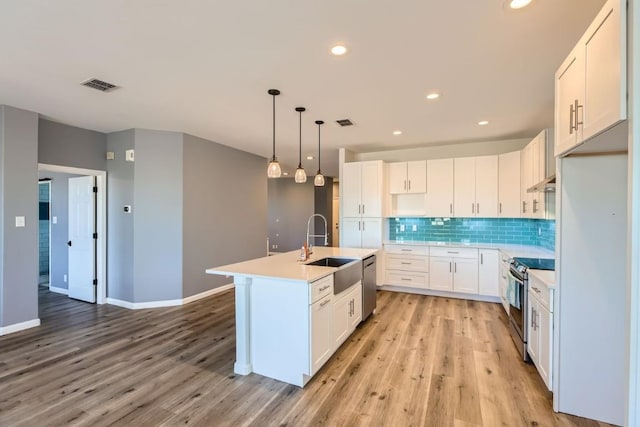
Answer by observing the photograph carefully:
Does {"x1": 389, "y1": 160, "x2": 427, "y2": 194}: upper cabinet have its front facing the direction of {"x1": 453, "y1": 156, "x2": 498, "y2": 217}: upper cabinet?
no

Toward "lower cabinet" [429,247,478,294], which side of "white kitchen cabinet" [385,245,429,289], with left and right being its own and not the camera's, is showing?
left

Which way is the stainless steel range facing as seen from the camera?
to the viewer's left

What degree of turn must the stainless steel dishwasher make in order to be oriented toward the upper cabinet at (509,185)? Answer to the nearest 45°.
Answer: approximately 45° to its left

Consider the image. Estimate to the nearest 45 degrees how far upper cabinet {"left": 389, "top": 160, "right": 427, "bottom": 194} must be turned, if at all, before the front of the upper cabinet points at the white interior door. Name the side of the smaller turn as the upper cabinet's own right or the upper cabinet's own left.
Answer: approximately 90° to the upper cabinet's own right

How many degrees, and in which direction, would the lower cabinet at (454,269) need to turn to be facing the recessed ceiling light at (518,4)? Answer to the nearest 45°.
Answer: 0° — it already faces it

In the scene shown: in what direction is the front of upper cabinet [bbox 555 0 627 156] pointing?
to the viewer's left

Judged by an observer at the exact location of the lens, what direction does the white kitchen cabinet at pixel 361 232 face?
facing the viewer

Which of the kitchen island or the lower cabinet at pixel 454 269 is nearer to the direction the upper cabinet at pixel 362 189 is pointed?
the kitchen island

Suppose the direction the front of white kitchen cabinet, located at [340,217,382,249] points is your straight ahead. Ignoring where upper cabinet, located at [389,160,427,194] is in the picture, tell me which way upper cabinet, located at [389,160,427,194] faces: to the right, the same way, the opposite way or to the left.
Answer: the same way

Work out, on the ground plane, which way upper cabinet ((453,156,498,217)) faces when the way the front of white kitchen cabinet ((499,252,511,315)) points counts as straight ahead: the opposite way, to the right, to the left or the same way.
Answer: to the left

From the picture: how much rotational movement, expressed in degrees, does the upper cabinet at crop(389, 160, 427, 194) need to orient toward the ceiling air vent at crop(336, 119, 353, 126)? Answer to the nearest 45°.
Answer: approximately 45° to its right

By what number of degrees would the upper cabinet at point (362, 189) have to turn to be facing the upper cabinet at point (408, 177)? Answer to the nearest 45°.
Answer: approximately 90° to its left

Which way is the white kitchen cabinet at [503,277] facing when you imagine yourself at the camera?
facing to the left of the viewer

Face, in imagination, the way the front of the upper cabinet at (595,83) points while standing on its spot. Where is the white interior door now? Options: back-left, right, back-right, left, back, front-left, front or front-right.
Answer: front

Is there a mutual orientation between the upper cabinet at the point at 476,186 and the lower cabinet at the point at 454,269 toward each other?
no

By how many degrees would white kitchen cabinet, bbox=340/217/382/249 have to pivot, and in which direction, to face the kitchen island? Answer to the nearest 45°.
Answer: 0° — it already faces it

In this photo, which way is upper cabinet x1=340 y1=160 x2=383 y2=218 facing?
toward the camera

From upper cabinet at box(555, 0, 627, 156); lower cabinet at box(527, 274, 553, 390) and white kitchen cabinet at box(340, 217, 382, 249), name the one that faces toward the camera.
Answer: the white kitchen cabinet

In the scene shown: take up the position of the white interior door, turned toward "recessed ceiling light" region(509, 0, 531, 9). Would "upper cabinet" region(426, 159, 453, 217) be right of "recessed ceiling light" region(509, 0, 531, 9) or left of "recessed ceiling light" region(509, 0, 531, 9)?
left
